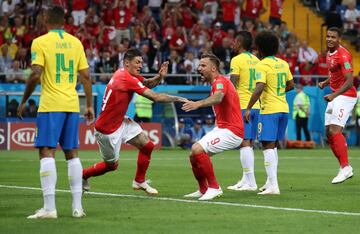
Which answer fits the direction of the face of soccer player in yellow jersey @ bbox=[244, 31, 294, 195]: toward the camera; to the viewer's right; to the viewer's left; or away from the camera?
away from the camera

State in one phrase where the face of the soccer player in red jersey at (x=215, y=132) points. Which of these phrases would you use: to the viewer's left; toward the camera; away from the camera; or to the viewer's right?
to the viewer's left

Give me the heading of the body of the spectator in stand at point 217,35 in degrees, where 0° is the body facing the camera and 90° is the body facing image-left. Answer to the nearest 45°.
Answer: approximately 0°

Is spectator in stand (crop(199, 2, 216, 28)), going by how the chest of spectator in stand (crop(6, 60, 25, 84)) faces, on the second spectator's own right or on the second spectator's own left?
on the second spectator's own left

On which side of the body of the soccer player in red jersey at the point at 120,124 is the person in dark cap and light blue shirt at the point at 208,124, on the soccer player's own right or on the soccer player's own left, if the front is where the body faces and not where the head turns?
on the soccer player's own left

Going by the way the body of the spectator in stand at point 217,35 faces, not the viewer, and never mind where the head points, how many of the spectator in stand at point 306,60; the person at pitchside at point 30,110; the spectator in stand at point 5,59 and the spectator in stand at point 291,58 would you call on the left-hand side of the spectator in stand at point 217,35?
2

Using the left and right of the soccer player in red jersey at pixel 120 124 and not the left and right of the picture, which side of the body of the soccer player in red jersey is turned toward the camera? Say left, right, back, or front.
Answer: right
